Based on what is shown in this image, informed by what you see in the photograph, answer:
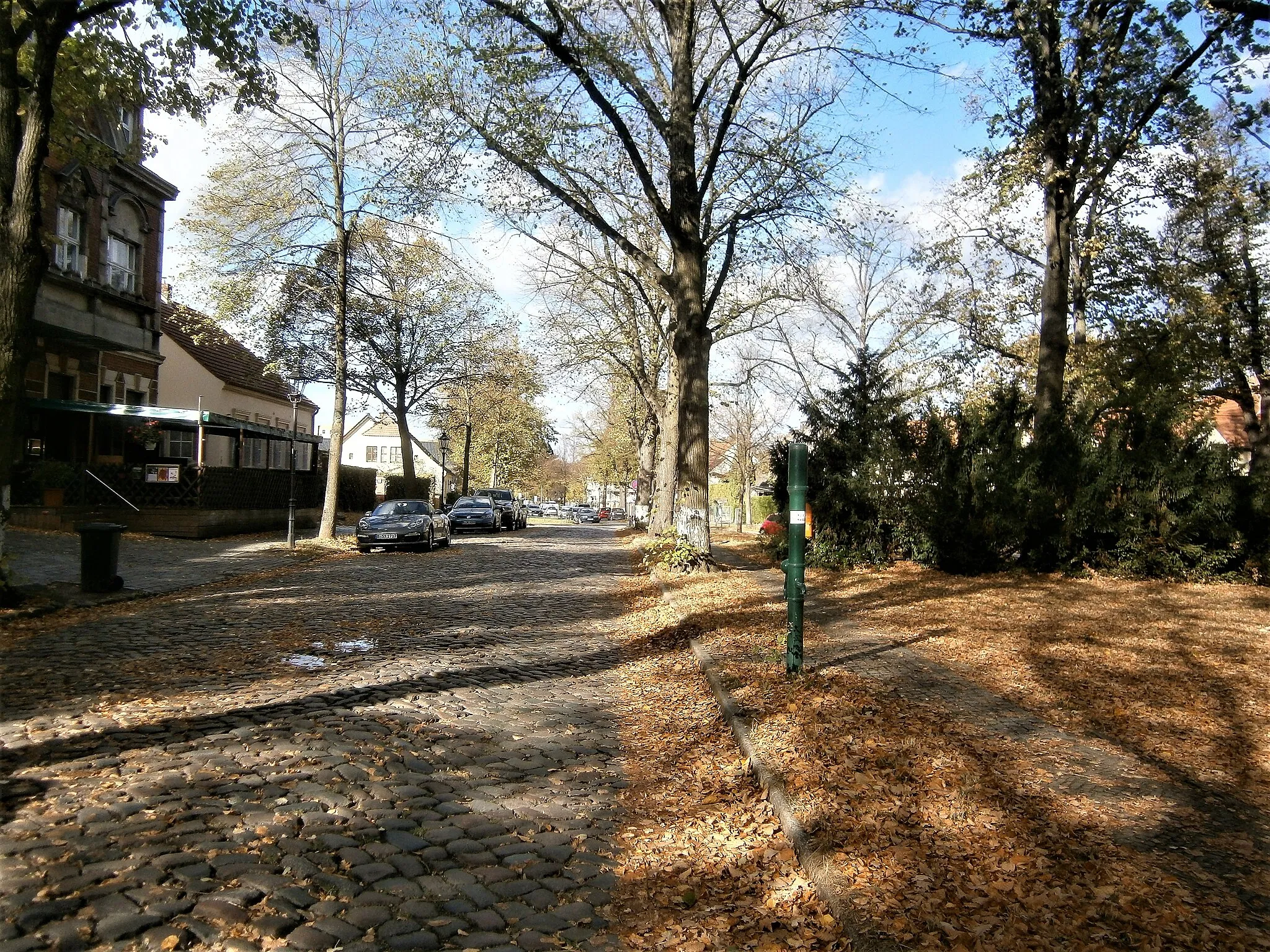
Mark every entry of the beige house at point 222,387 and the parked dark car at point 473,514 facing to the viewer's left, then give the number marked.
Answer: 0

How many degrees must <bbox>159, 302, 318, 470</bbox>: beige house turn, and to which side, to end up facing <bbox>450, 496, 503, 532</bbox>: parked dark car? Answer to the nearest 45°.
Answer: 0° — it already faces it

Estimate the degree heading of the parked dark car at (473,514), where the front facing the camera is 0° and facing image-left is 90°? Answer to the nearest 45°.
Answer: approximately 0°

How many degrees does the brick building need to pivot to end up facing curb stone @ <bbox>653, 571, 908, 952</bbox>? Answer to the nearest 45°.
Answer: approximately 45° to its right

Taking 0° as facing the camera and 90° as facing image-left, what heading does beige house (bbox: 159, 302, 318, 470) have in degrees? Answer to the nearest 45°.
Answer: approximately 315°

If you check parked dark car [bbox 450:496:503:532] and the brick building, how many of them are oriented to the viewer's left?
0

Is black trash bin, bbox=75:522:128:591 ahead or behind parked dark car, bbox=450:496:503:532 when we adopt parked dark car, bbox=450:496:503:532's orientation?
ahead

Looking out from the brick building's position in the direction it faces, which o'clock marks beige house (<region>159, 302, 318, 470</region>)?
The beige house is roughly at 8 o'clock from the brick building.

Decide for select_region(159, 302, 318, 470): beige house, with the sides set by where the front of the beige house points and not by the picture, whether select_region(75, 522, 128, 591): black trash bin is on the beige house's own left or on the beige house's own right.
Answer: on the beige house's own right

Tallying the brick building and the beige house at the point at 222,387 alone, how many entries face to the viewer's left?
0
